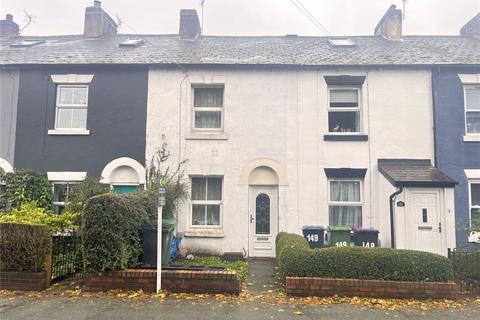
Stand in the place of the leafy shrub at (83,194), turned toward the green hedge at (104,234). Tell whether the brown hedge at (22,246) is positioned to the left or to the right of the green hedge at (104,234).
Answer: right

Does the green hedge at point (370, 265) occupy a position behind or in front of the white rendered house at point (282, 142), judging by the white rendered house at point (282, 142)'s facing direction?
in front

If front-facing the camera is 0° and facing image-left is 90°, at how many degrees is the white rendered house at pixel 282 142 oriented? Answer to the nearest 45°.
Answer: approximately 0°

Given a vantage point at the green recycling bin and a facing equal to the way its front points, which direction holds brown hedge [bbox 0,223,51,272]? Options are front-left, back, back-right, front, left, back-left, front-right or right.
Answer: front-right

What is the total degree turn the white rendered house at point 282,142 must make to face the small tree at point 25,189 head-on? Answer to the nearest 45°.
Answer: approximately 90° to its right

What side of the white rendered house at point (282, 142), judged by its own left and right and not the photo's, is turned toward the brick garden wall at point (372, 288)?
front

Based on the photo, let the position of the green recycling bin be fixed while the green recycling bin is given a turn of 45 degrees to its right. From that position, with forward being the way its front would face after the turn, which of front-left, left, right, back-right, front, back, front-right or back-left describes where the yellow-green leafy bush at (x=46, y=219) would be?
front

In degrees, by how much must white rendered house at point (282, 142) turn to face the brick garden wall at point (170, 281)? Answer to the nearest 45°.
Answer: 0° — it already faces it

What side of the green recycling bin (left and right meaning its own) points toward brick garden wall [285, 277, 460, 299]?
front

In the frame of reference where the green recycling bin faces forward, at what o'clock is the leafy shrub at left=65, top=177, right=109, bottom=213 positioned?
The leafy shrub is roughly at 2 o'clock from the green recycling bin.

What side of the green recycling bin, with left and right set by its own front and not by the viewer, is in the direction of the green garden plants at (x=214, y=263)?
right

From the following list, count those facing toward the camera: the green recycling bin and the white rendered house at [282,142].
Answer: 2
